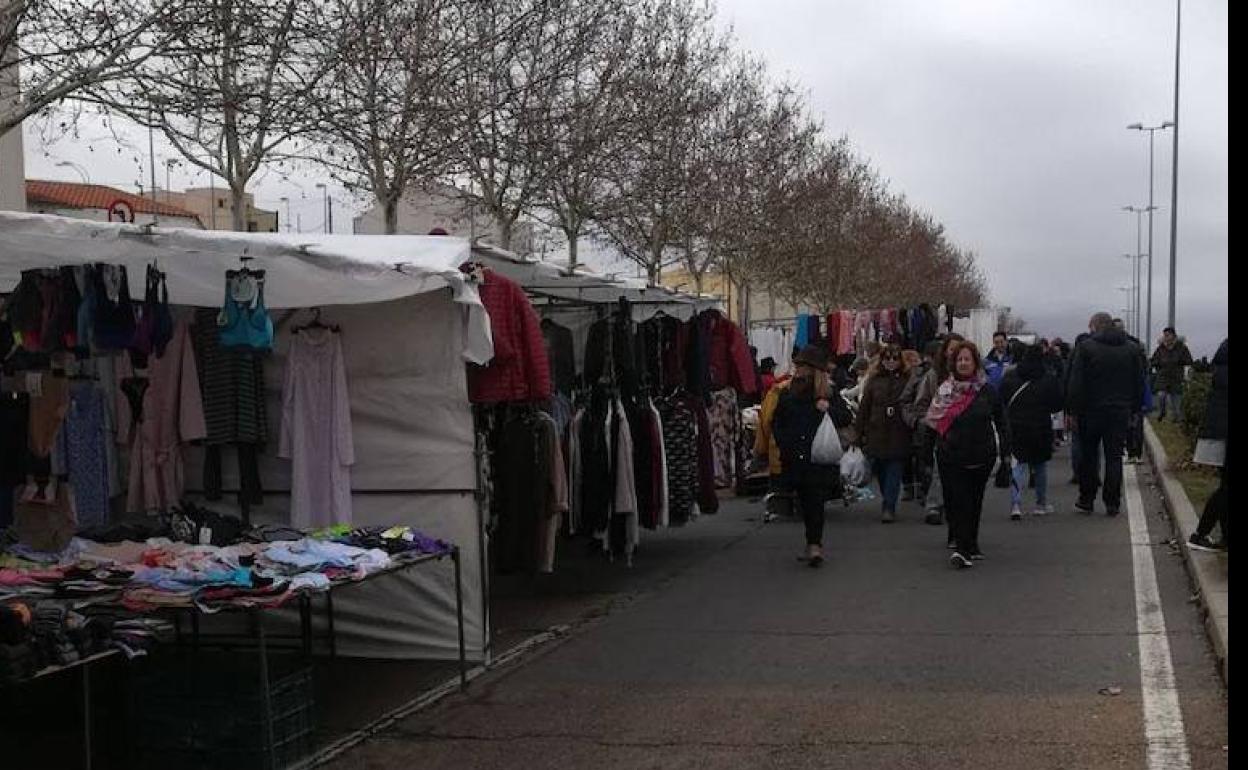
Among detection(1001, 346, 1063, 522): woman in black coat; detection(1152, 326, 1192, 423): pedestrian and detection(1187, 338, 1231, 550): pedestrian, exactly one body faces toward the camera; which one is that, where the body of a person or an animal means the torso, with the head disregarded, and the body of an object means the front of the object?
detection(1152, 326, 1192, 423): pedestrian

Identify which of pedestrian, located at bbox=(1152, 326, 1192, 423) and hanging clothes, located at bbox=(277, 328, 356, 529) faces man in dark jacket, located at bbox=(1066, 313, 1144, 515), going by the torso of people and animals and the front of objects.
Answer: the pedestrian

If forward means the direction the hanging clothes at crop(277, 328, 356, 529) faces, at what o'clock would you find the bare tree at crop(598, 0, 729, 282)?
The bare tree is roughly at 7 o'clock from the hanging clothes.

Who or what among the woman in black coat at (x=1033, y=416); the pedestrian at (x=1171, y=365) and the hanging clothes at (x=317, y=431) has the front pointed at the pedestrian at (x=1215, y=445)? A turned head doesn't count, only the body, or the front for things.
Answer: the pedestrian at (x=1171, y=365)

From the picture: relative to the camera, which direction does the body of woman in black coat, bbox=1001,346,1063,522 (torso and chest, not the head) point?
away from the camera

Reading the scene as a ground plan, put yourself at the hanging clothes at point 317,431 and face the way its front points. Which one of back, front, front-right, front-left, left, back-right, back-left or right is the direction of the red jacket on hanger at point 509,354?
left

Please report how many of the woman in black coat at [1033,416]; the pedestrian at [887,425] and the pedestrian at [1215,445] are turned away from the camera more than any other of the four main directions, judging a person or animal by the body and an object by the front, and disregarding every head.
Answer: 1

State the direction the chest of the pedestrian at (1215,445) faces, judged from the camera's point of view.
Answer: to the viewer's left

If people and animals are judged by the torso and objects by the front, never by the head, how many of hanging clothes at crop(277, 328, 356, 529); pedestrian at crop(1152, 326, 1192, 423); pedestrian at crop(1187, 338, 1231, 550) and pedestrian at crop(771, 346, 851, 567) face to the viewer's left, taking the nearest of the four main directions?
1

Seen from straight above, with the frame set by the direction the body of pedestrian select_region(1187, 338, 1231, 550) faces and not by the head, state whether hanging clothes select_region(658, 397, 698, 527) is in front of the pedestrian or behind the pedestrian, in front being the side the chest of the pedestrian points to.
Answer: in front
